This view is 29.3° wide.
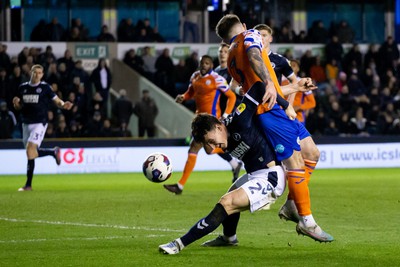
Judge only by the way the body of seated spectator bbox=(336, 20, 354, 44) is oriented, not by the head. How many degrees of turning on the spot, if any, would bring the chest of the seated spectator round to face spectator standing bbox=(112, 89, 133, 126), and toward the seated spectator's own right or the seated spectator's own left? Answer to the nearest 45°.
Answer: approximately 45° to the seated spectator's own right

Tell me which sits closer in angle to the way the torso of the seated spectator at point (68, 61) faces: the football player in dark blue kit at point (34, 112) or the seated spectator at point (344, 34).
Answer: the football player in dark blue kit

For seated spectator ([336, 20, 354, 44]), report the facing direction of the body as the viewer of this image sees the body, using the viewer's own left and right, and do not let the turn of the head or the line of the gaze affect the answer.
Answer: facing the viewer

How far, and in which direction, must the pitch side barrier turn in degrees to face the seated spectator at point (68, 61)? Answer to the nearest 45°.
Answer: approximately 135° to its right

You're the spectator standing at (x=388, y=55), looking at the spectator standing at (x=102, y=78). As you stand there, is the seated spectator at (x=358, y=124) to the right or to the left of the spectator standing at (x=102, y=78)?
left

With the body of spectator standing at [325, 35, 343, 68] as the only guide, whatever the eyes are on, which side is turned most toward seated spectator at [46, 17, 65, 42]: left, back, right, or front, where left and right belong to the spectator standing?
right

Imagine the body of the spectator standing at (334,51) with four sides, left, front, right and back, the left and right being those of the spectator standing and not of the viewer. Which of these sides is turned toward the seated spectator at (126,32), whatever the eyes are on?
right

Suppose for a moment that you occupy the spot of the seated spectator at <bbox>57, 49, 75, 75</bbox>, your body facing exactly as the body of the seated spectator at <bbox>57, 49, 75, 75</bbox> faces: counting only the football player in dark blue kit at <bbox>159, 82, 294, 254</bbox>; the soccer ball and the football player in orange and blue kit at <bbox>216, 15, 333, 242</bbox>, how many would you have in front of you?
3

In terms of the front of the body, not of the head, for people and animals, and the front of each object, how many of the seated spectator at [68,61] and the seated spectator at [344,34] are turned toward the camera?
2

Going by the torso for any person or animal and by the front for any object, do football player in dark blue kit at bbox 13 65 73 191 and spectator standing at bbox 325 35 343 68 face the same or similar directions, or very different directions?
same or similar directions

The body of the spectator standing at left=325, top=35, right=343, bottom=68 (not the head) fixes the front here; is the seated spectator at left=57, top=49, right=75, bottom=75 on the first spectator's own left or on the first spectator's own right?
on the first spectator's own right

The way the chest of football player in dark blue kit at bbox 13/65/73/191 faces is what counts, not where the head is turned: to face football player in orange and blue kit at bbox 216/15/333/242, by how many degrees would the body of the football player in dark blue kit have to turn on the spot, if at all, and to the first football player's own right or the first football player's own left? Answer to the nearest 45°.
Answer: approximately 45° to the first football player's own left

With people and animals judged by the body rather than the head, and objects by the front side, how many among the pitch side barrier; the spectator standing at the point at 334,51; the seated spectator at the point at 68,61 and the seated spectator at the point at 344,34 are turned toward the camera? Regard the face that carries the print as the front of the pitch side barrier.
4

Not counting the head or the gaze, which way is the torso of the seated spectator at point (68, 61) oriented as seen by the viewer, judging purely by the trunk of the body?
toward the camera

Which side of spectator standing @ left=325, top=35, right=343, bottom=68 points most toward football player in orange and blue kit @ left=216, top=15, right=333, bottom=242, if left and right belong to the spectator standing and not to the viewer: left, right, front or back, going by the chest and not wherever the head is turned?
front

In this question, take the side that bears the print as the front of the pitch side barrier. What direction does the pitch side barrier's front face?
toward the camera

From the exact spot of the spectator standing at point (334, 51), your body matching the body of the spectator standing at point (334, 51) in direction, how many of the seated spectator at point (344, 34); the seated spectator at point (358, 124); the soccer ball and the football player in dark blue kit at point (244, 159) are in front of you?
3
